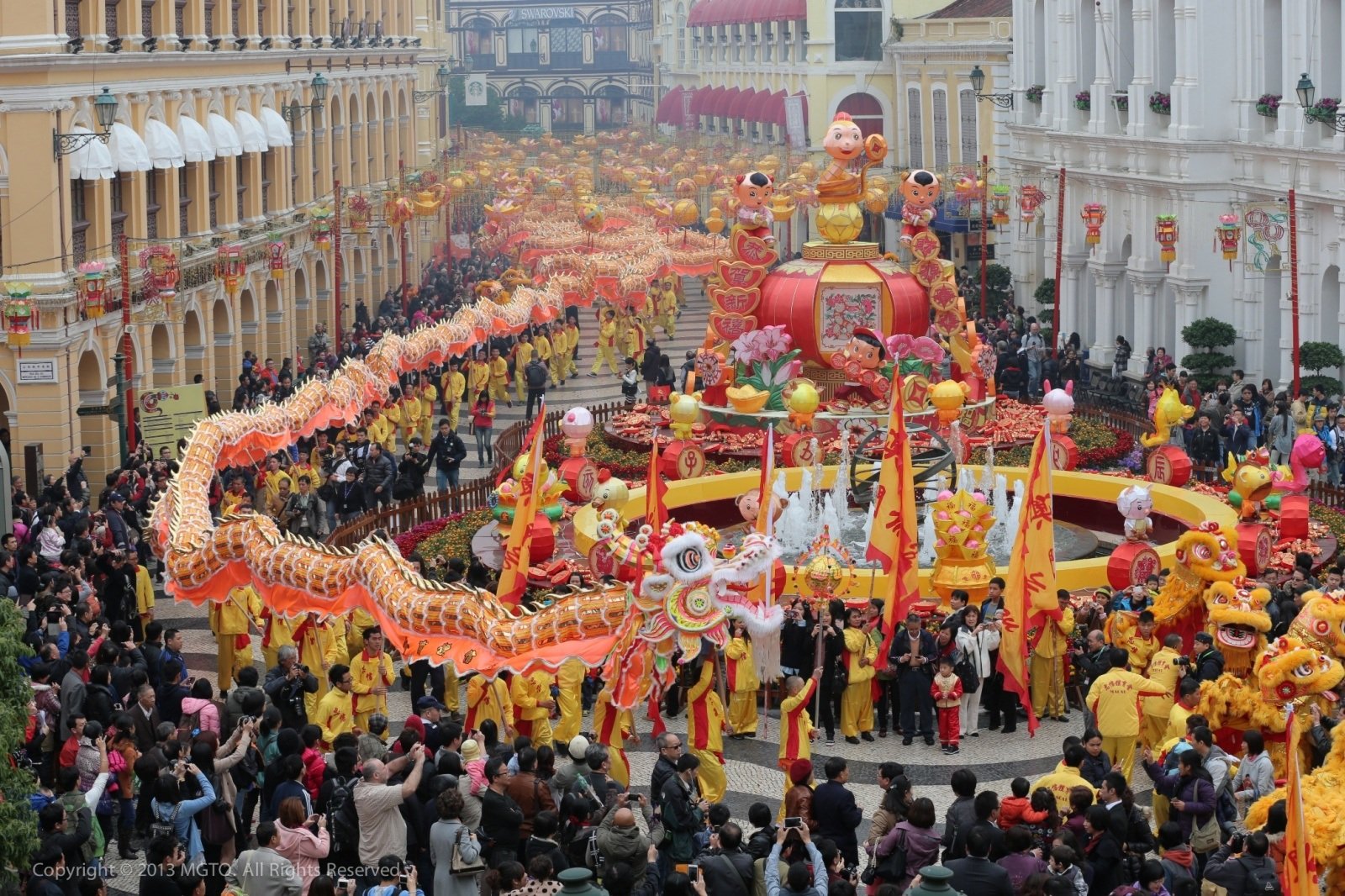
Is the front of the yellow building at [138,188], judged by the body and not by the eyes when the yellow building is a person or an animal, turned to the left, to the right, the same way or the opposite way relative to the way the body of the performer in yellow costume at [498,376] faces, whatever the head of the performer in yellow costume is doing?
to the left

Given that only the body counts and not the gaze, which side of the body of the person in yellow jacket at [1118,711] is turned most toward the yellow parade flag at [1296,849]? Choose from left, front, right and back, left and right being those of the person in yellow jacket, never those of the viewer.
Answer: back

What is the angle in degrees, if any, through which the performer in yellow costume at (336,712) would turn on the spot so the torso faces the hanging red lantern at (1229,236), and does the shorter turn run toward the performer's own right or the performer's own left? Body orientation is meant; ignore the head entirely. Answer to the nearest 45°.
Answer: approximately 90° to the performer's own left

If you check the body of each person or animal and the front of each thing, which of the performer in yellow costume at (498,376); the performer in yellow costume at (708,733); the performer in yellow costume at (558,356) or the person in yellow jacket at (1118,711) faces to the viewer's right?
the performer in yellow costume at (708,733)

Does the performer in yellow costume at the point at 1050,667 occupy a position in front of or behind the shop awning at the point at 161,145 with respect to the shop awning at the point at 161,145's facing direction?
in front

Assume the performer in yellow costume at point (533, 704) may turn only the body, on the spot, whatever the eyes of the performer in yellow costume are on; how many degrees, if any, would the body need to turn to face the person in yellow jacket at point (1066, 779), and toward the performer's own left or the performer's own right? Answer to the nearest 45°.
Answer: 0° — they already face them

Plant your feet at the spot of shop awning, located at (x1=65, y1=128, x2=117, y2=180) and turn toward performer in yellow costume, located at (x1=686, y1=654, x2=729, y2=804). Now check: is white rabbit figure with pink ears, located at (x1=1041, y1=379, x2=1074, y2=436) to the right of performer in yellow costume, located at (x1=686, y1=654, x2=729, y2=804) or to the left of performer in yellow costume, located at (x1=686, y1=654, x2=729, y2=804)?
left

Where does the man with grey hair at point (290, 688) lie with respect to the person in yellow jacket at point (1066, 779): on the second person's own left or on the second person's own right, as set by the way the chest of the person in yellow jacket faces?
on the second person's own left

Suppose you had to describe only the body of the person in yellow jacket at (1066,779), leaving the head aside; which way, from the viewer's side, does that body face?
away from the camera

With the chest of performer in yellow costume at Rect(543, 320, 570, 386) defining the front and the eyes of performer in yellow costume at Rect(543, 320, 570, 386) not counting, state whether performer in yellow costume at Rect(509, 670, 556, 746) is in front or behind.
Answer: in front

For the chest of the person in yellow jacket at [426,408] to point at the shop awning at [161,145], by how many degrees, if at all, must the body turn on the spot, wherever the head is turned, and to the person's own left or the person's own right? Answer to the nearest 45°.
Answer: approximately 90° to the person's own right
